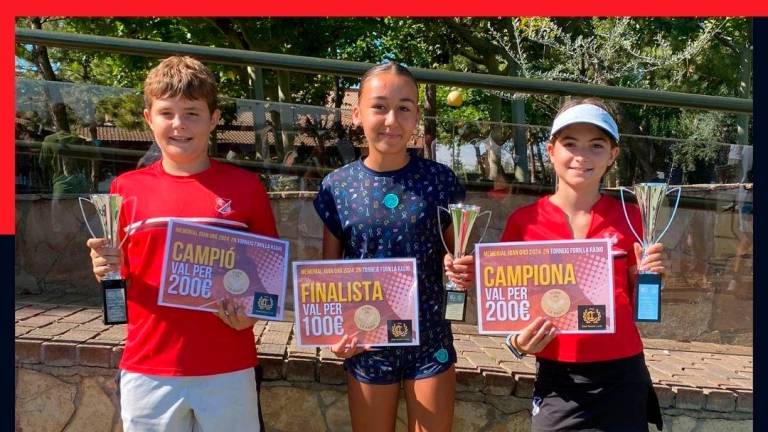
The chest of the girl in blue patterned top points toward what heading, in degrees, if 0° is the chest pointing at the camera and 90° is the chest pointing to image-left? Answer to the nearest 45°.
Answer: approximately 0°

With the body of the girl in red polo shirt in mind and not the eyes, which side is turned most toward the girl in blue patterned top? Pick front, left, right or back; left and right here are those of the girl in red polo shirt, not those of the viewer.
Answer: right

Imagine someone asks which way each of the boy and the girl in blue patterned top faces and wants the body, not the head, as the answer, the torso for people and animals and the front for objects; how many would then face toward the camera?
2

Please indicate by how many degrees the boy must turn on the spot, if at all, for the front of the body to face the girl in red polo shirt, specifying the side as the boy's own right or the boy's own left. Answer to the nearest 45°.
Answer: approximately 90° to the boy's own left

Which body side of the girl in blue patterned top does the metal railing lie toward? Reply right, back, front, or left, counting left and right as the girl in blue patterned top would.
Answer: back

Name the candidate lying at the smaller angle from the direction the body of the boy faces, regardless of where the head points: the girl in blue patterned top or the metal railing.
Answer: the girl in blue patterned top

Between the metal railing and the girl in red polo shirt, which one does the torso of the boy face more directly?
the girl in red polo shirt

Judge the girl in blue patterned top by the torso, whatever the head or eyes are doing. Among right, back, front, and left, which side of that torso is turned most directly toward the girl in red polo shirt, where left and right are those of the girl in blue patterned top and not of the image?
left
